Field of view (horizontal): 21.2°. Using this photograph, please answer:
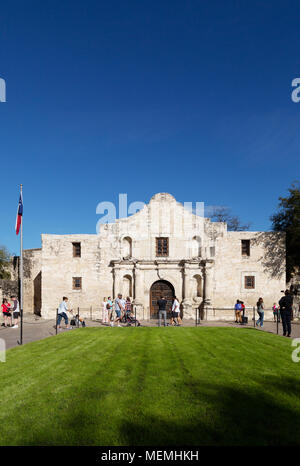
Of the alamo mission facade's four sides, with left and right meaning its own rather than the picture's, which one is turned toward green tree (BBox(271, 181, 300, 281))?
left

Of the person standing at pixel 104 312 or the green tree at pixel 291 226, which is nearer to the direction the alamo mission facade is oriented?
the person standing

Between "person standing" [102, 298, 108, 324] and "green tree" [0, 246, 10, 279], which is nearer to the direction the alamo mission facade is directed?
the person standing

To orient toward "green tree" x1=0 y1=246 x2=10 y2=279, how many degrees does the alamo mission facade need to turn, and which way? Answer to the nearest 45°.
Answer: approximately 135° to its right

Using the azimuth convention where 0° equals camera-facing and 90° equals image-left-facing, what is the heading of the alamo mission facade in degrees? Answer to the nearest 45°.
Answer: approximately 0°
